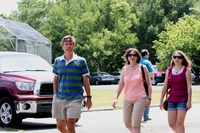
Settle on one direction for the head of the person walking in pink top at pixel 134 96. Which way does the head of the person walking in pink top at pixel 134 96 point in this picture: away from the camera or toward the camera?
toward the camera

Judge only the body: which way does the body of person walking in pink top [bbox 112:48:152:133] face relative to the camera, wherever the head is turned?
toward the camera

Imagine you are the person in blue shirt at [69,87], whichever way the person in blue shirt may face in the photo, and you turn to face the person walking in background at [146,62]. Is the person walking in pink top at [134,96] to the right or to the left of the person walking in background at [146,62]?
right

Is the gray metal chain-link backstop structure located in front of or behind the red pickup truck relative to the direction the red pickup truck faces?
behind

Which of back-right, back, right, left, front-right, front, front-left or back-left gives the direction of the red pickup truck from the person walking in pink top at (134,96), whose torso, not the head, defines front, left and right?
back-right

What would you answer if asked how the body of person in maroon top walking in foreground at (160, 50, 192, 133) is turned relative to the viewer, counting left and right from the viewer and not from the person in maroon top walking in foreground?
facing the viewer and to the left of the viewer

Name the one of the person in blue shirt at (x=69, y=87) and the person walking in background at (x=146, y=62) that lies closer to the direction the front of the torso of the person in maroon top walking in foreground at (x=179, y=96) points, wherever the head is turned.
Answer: the person in blue shirt

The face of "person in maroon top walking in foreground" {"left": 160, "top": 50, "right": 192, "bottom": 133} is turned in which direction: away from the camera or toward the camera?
toward the camera
